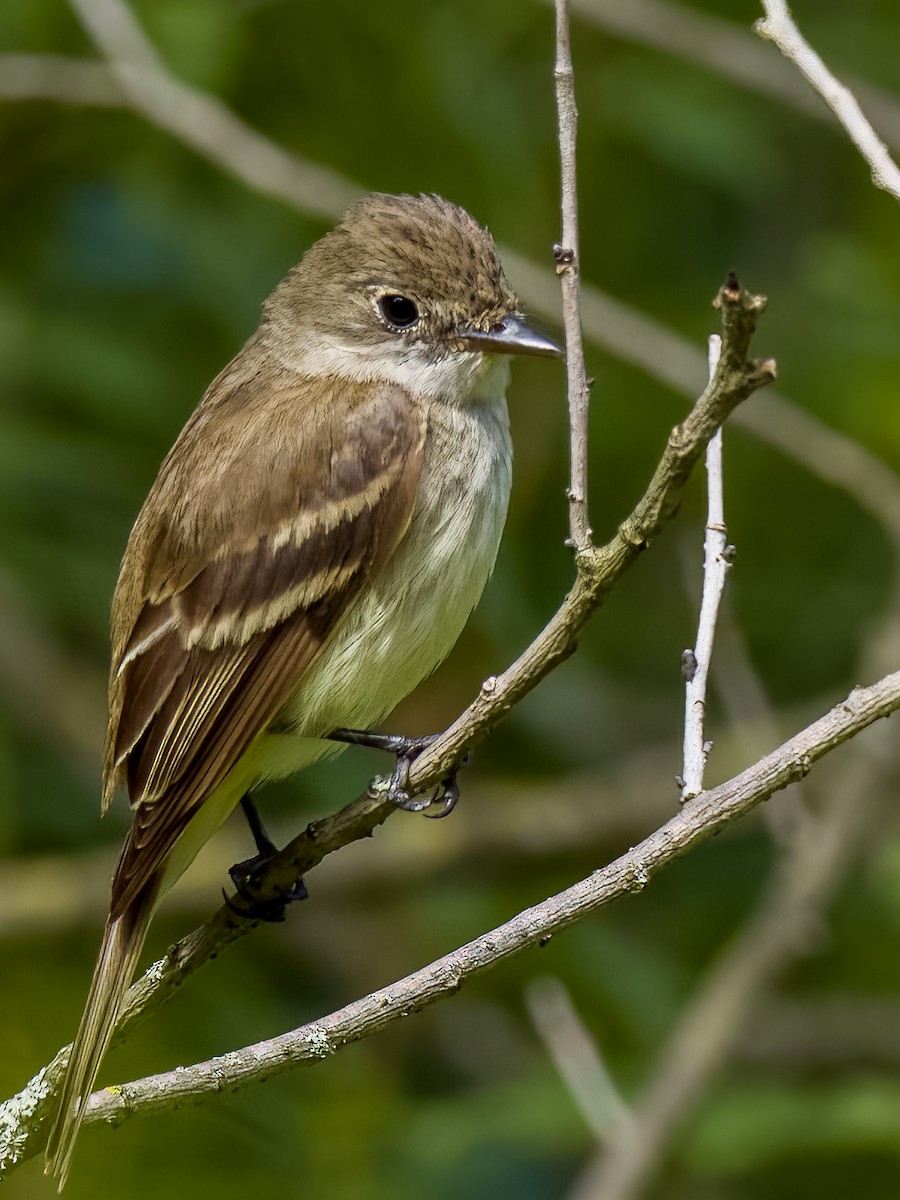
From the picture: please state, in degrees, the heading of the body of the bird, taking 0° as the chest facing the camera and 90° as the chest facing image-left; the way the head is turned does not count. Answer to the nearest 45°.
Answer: approximately 270°

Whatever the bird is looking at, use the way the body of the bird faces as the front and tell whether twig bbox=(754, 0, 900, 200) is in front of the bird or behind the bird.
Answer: in front

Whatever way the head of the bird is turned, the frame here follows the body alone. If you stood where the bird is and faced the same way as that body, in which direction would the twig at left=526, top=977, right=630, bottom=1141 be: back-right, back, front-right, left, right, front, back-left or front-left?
left
